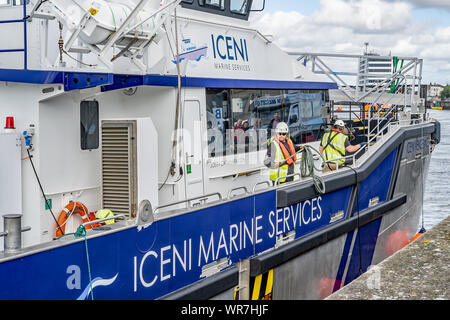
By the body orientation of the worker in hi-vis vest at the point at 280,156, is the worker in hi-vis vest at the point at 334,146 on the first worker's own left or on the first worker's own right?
on the first worker's own left

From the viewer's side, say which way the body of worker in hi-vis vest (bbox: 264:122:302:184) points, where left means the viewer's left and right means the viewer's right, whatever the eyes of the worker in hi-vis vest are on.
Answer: facing the viewer and to the right of the viewer

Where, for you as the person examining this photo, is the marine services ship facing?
facing away from the viewer and to the right of the viewer
